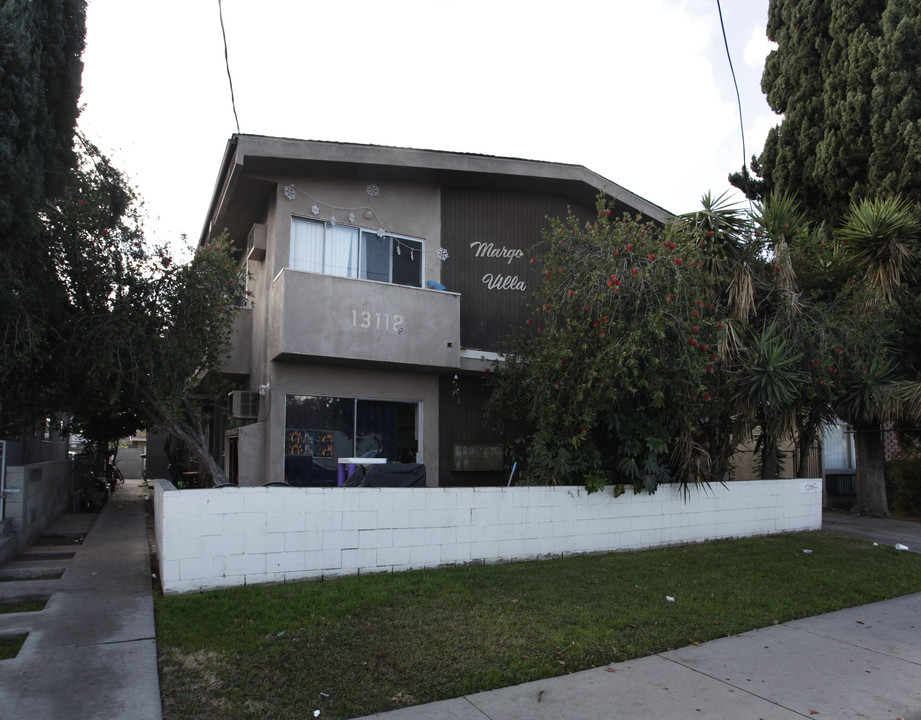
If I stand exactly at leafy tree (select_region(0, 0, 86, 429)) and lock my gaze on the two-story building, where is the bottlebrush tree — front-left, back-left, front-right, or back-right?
front-right

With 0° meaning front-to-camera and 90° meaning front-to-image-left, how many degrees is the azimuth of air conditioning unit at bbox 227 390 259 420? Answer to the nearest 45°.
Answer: approximately 90°

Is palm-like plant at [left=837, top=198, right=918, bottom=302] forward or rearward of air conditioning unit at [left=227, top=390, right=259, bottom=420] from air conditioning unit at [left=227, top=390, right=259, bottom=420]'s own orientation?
rearward

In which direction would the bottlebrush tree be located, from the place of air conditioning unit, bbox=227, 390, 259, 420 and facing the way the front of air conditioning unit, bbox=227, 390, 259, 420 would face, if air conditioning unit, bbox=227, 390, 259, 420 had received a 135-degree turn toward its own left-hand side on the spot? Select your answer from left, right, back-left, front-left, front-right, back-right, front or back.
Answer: front

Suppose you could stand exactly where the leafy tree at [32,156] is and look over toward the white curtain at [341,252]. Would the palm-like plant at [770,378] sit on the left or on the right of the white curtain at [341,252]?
right

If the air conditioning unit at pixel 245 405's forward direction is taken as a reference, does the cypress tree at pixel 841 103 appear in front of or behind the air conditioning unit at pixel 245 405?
behind

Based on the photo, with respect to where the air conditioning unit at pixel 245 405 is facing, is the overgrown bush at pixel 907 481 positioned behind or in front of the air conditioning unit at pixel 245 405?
behind

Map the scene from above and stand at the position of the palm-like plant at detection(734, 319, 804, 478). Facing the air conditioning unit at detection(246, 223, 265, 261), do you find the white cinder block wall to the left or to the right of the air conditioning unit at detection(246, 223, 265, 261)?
left
